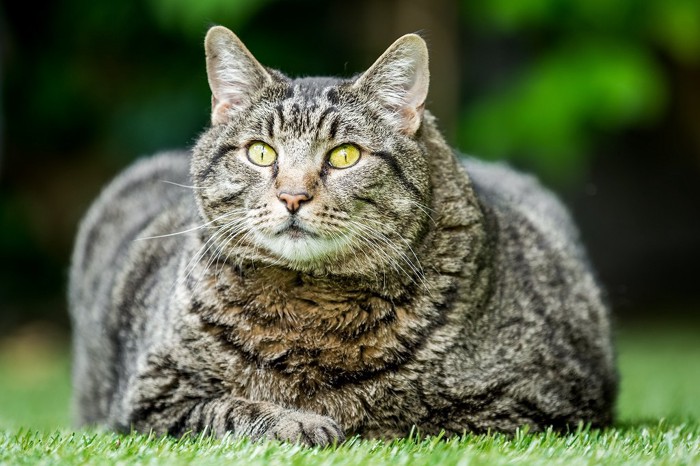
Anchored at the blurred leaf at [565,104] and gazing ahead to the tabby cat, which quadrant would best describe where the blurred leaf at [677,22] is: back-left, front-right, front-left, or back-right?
back-left

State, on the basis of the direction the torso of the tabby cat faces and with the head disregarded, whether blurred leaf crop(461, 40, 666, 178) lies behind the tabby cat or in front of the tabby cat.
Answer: behind

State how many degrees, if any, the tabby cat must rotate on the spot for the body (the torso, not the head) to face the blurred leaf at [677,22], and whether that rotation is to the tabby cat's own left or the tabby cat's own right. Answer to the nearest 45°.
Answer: approximately 135° to the tabby cat's own left

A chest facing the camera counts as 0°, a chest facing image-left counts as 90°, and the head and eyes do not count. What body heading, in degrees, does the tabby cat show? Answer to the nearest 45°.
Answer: approximately 0°

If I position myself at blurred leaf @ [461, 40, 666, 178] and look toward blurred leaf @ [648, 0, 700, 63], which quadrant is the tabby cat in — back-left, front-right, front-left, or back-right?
back-right
